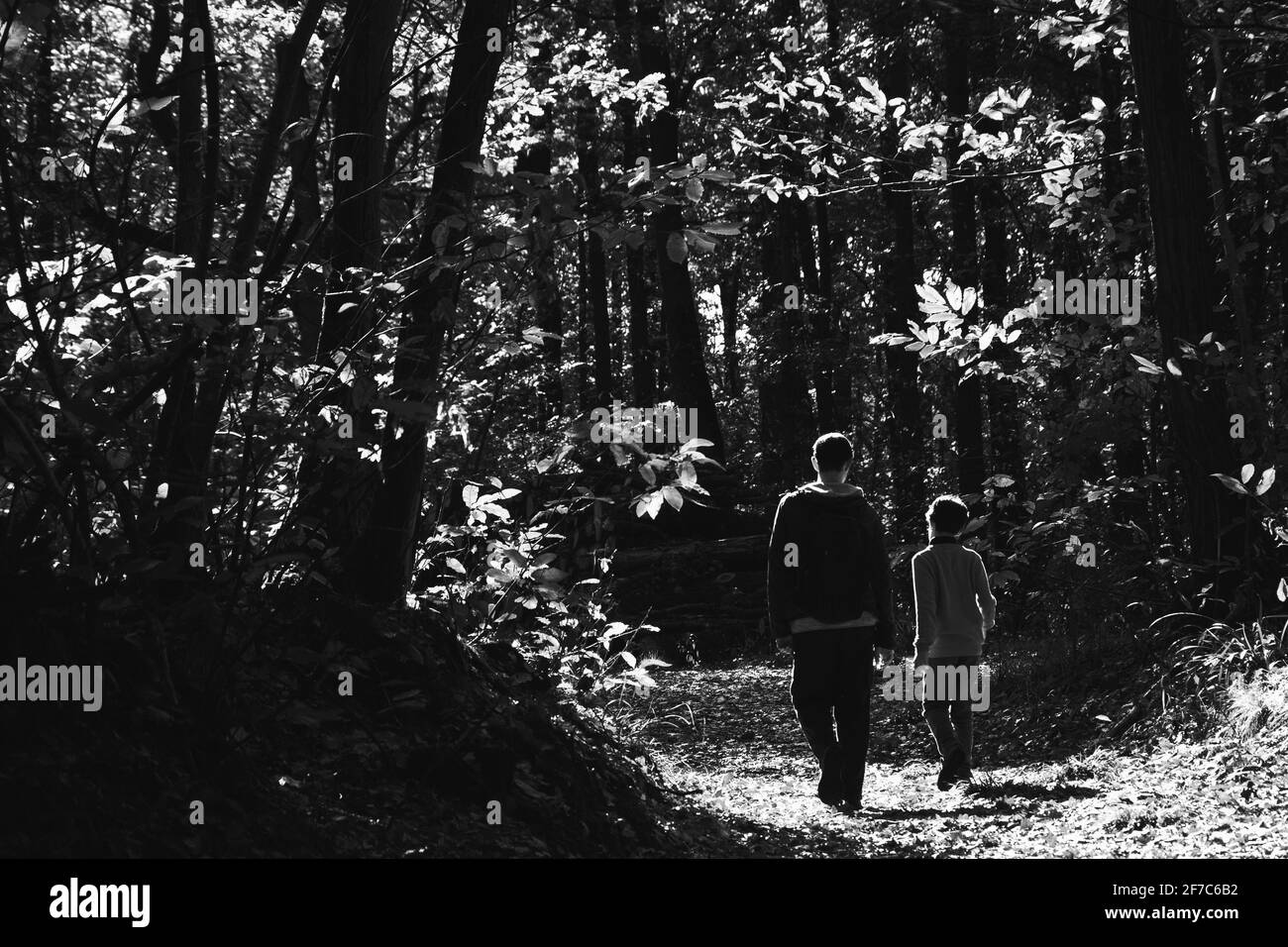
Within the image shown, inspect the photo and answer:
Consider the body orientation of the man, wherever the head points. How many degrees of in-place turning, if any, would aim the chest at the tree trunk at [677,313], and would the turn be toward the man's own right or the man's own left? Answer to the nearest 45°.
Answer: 0° — they already face it

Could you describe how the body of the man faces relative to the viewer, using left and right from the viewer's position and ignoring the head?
facing away from the viewer

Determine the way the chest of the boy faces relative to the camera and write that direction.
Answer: away from the camera

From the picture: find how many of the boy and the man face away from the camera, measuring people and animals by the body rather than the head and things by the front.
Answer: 2

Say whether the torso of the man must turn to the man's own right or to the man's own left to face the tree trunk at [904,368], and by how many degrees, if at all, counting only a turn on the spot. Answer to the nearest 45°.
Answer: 0° — they already face it

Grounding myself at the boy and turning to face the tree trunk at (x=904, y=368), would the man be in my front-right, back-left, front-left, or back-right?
back-left
